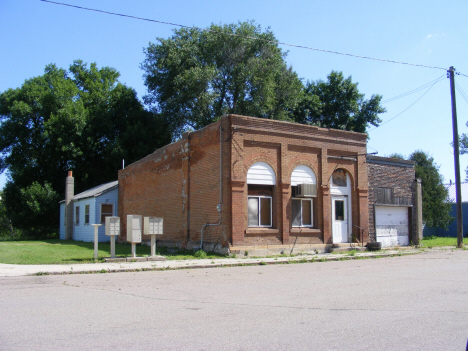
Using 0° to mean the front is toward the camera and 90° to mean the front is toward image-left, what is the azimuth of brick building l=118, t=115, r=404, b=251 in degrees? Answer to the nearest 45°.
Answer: approximately 315°

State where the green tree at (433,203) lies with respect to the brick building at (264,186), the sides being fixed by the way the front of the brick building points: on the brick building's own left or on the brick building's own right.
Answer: on the brick building's own left

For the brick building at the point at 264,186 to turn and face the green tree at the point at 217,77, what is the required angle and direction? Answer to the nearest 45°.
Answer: approximately 135° to its left

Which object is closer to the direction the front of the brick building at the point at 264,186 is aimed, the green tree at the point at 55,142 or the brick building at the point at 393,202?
the brick building

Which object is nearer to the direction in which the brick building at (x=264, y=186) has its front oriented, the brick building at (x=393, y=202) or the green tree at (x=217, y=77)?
the brick building

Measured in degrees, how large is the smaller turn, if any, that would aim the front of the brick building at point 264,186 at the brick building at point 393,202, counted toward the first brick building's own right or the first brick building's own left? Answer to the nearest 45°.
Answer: approximately 90° to the first brick building's own left
